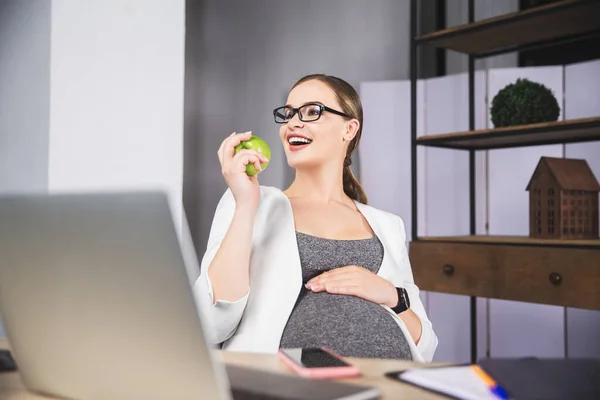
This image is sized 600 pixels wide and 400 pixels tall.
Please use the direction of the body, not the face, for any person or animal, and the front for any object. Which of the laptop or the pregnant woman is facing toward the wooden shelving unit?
the laptop

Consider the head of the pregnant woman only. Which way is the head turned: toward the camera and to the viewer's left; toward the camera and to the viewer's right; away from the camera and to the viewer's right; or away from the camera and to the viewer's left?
toward the camera and to the viewer's left

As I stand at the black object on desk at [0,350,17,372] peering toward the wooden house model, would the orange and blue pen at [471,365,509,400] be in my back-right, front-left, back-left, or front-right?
front-right

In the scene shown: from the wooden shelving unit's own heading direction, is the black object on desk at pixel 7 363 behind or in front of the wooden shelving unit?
in front

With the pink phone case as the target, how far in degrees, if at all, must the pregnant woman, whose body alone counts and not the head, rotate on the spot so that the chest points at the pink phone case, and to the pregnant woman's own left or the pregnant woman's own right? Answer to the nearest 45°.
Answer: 0° — they already face it

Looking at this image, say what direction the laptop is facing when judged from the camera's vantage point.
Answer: facing away from the viewer and to the right of the viewer

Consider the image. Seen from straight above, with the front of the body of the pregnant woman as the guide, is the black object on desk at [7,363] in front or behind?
in front

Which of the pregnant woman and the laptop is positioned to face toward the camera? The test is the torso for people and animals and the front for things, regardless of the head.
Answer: the pregnant woman

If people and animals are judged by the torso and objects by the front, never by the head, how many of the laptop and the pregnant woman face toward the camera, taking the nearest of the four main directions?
1

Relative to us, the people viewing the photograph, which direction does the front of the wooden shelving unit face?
facing the viewer and to the left of the viewer

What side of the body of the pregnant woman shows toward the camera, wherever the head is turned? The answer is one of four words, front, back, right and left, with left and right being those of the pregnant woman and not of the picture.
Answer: front

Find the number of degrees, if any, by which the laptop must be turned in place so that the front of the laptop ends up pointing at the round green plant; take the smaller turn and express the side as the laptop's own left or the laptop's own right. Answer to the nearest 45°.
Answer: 0° — it already faces it
